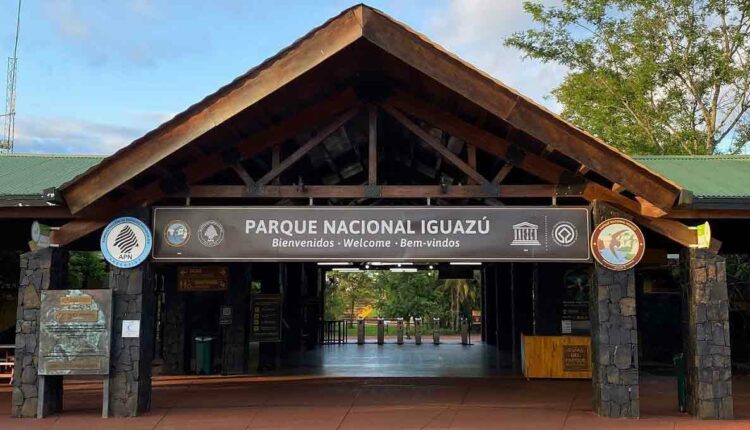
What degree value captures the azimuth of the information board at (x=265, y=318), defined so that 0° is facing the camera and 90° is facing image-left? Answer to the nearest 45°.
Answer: approximately 0°

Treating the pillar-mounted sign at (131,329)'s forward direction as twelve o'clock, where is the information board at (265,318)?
The information board is roughly at 7 o'clock from the pillar-mounted sign.

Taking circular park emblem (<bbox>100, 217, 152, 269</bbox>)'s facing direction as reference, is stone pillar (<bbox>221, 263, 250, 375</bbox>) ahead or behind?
behind

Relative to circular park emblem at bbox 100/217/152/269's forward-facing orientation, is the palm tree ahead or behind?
behind

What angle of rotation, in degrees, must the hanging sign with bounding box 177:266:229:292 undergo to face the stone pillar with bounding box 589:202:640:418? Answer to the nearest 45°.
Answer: approximately 45° to its left

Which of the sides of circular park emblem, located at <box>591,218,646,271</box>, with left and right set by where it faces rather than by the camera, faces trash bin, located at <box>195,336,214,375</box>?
right

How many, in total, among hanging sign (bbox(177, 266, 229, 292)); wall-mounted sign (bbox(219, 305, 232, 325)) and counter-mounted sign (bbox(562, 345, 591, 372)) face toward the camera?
3

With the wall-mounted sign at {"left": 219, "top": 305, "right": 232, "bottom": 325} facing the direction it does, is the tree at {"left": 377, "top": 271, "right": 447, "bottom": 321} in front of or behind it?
behind

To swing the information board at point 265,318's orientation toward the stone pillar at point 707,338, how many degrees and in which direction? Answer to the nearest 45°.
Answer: approximately 45° to its left

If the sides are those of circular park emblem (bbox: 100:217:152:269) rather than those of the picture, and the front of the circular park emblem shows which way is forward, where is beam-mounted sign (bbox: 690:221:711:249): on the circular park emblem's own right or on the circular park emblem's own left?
on the circular park emblem's own left

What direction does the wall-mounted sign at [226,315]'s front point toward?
toward the camera

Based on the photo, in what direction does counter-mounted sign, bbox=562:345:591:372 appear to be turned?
toward the camera

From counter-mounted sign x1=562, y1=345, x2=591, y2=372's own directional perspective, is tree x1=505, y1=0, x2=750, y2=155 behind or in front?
behind

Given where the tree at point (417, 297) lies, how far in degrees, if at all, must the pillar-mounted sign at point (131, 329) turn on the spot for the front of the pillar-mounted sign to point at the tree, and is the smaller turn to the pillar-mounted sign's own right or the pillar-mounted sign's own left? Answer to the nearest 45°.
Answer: approximately 135° to the pillar-mounted sign's own left

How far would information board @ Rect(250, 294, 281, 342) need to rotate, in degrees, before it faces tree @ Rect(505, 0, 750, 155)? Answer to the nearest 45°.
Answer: approximately 135° to its left

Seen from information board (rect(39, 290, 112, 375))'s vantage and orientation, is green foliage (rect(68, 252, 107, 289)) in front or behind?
behind

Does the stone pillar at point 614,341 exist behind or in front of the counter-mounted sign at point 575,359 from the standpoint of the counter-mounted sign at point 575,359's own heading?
in front
